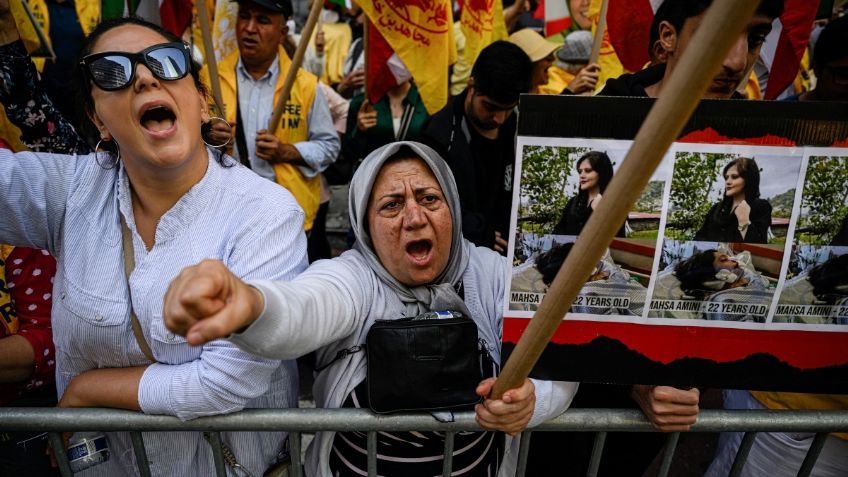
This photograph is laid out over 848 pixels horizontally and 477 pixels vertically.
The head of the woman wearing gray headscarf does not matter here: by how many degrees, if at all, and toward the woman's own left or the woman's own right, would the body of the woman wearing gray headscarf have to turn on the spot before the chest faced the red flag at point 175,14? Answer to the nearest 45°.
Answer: approximately 135° to the woman's own right

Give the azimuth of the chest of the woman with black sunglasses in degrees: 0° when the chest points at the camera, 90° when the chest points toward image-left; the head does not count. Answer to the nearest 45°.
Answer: approximately 0°

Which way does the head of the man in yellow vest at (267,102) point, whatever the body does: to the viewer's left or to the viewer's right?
to the viewer's left

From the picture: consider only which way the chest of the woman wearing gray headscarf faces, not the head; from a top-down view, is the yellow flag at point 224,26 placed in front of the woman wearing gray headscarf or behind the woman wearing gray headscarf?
behind

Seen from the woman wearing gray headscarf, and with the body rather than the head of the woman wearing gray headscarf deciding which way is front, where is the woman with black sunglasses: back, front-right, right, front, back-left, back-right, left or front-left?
right

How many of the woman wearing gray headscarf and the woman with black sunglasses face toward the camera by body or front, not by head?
2
